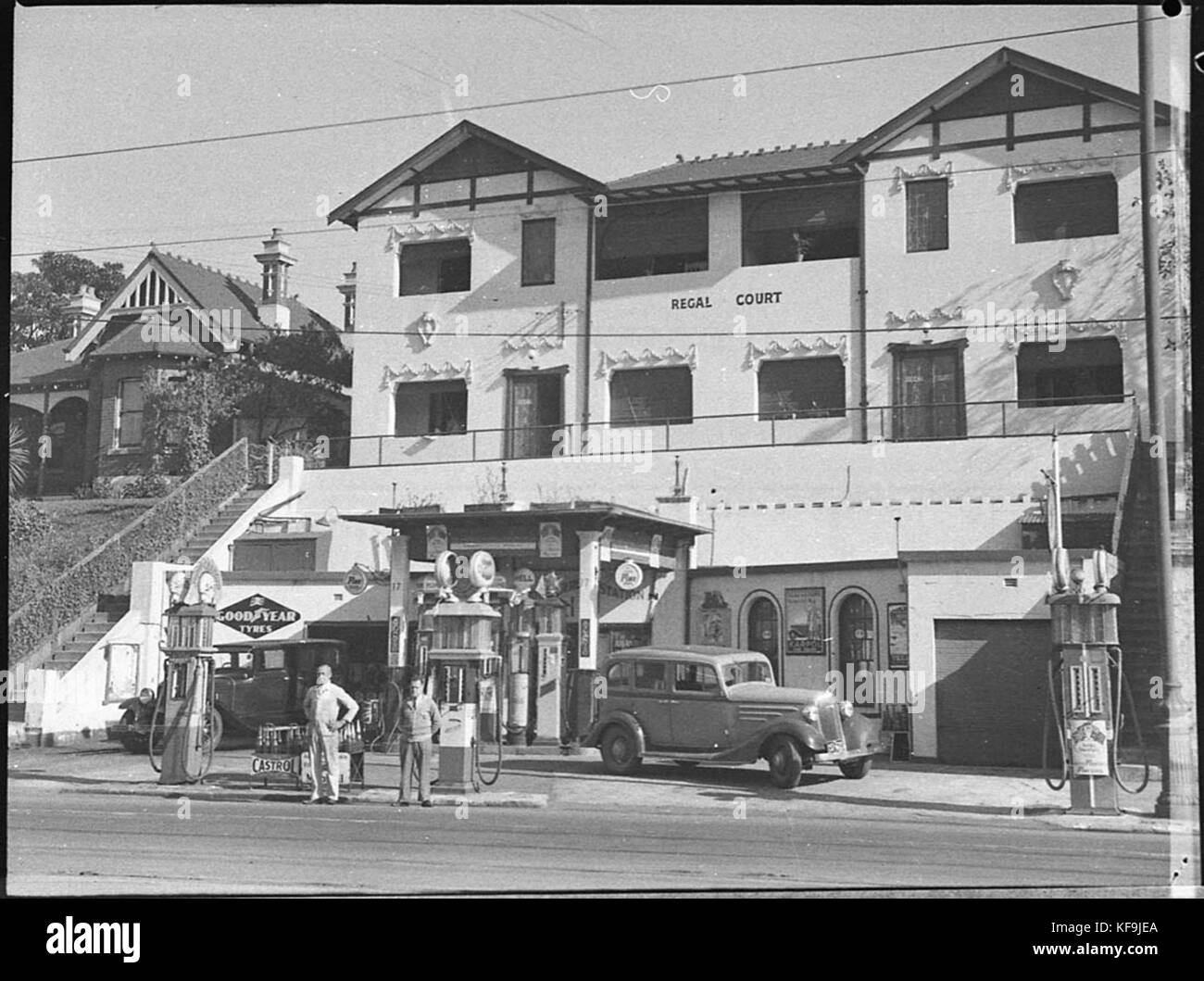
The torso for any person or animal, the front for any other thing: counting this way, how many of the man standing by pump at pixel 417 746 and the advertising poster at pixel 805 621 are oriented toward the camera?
2

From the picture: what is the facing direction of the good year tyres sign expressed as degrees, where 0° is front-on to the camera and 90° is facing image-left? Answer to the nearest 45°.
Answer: approximately 0°

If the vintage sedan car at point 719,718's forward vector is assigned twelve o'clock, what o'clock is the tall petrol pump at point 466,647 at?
The tall petrol pump is roughly at 5 o'clock from the vintage sedan car.

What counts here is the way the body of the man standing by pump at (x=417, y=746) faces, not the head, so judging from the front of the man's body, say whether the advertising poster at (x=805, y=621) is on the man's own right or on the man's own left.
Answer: on the man's own left
